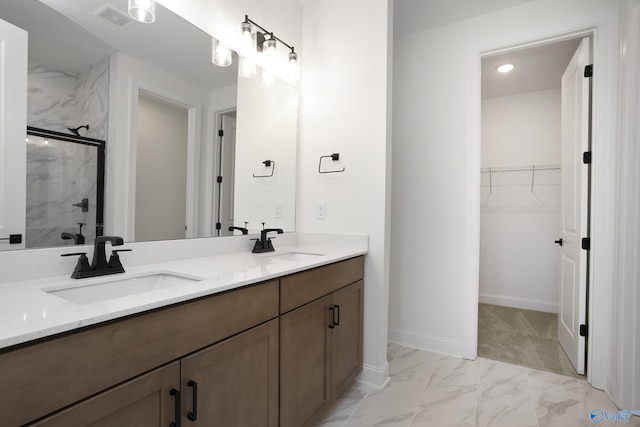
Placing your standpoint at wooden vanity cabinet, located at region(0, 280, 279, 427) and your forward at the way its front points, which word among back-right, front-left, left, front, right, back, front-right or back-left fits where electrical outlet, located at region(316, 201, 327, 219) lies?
left

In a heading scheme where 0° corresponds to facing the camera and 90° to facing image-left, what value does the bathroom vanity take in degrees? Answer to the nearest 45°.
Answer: approximately 315°

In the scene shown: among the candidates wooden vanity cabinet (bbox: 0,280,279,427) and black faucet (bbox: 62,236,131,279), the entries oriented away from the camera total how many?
0

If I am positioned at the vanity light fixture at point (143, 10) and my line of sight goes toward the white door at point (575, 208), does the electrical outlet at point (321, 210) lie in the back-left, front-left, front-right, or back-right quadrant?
front-left

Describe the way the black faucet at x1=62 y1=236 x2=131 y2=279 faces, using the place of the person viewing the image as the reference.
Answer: facing the viewer and to the right of the viewer

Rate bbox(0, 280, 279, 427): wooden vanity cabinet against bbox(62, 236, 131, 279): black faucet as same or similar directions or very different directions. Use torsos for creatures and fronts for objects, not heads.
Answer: same or similar directions

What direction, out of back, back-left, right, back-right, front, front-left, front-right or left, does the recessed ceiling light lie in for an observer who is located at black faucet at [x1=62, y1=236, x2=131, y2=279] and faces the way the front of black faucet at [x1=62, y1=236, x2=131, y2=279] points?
front-left

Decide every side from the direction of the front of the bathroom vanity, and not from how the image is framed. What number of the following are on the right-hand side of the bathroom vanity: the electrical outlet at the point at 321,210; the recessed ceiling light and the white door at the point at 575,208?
0

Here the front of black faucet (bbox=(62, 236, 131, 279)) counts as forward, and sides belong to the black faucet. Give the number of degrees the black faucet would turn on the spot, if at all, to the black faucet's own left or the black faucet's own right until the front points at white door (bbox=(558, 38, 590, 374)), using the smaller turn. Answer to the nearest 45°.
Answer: approximately 45° to the black faucet's own left

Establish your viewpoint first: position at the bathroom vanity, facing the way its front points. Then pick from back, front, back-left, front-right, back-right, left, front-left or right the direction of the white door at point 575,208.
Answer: front-left

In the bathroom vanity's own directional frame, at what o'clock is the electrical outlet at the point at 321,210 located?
The electrical outlet is roughly at 9 o'clock from the bathroom vanity.
